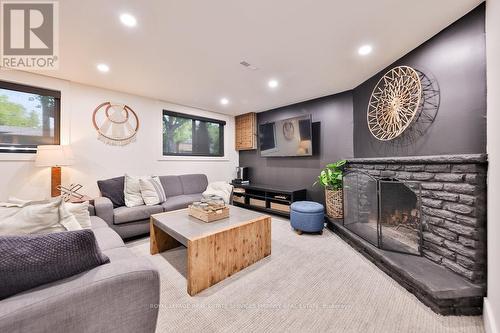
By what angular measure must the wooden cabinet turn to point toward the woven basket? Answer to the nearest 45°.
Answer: approximately 90° to its left

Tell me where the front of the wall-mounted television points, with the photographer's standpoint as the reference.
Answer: facing the viewer and to the left of the viewer

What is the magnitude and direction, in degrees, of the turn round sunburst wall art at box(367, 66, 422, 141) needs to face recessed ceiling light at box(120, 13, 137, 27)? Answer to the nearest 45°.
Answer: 0° — it already faces it

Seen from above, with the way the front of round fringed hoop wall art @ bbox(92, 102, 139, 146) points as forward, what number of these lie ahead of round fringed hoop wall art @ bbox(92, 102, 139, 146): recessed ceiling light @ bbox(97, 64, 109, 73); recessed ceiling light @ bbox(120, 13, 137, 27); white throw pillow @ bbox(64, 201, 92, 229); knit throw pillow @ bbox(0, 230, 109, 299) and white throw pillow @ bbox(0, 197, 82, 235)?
5

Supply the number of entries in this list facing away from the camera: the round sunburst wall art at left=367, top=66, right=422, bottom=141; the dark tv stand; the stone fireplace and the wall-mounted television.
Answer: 0

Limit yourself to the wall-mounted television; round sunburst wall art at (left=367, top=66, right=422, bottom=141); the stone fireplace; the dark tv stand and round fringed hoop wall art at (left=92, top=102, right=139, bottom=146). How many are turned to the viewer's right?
0

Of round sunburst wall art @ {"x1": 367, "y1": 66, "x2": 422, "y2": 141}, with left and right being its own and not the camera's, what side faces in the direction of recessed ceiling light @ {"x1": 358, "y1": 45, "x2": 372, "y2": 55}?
front

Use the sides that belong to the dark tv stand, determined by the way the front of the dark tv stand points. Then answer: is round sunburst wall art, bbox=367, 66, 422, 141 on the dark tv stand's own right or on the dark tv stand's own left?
on the dark tv stand's own left

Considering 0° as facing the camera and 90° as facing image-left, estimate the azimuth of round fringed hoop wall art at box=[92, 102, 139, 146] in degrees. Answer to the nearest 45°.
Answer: approximately 0°

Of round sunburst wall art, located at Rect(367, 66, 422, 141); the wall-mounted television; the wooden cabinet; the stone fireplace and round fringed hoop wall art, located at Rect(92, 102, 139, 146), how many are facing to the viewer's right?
0

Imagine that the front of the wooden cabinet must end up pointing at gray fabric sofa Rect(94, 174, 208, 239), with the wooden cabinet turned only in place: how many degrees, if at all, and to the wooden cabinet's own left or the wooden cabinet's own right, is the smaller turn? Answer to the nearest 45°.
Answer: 0° — it already faces it

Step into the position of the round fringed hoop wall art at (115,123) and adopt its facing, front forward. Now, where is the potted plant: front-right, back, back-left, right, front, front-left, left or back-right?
front-left

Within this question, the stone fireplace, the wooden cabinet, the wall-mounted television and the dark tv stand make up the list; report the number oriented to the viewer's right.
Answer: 0

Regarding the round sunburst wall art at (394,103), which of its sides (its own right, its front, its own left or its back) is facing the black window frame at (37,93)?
front
